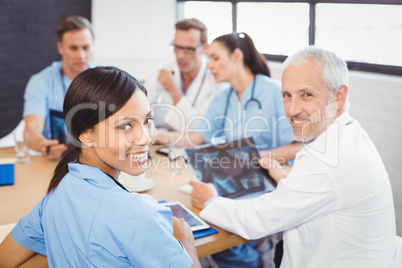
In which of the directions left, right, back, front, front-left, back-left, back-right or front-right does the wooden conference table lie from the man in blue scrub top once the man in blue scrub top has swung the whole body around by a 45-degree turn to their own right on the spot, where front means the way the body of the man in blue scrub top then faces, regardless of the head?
front

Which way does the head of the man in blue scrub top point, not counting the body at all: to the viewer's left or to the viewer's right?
to the viewer's right

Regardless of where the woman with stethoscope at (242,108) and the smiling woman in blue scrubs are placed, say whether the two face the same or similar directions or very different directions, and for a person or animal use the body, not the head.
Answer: very different directions

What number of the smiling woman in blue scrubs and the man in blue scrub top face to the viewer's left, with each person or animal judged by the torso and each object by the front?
0

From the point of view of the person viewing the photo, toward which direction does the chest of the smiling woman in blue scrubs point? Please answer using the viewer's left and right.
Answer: facing away from the viewer and to the right of the viewer

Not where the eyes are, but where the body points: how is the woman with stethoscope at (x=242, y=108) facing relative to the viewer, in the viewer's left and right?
facing the viewer and to the left of the viewer

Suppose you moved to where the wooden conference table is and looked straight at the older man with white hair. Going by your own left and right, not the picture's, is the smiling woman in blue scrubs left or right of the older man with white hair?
right

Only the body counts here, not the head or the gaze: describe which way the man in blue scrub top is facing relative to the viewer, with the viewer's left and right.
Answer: facing the viewer and to the right of the viewer

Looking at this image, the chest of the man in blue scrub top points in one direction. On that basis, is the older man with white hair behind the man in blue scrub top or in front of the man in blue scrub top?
in front

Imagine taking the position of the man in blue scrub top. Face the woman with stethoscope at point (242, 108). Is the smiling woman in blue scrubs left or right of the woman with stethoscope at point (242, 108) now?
right
